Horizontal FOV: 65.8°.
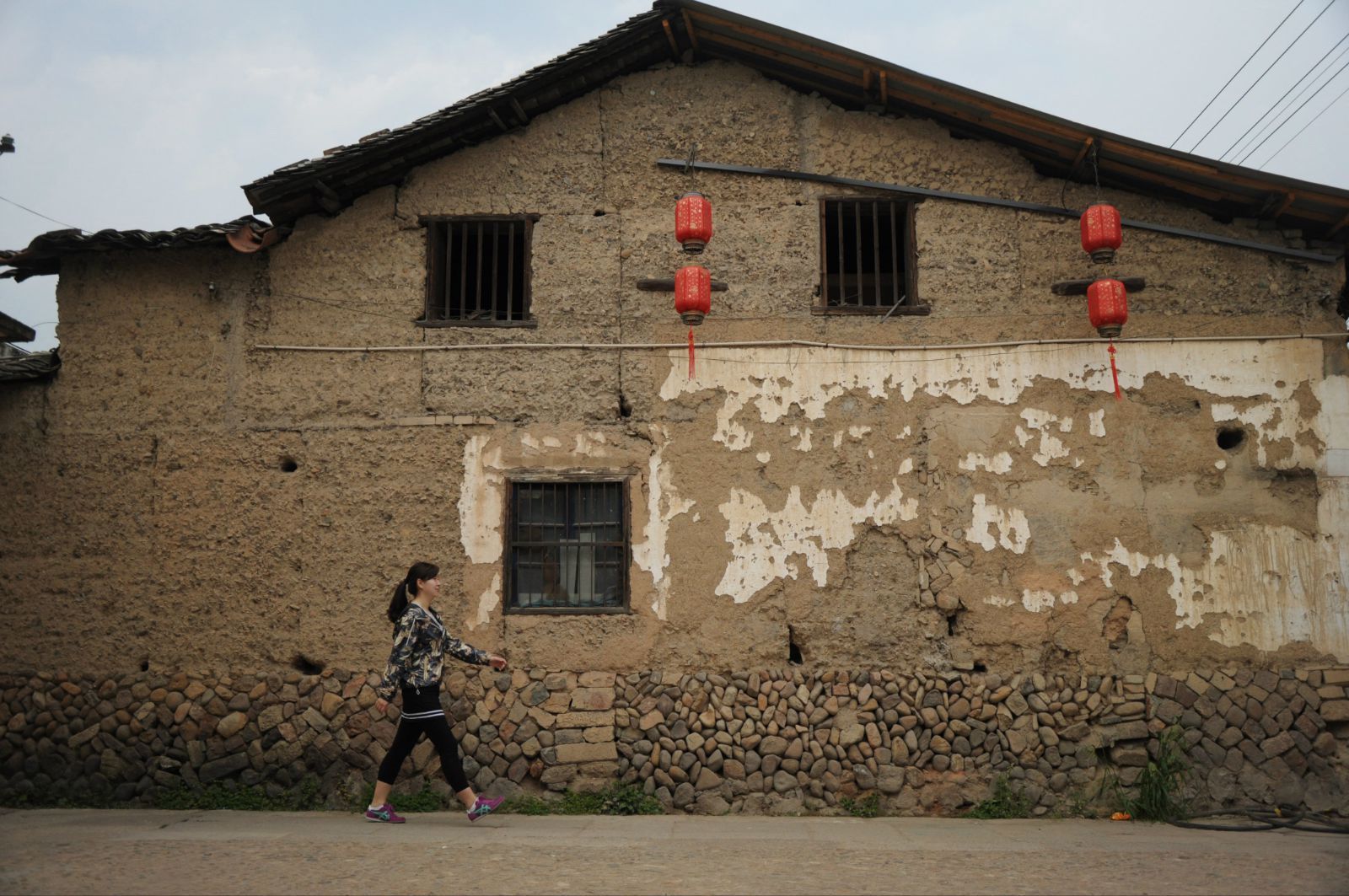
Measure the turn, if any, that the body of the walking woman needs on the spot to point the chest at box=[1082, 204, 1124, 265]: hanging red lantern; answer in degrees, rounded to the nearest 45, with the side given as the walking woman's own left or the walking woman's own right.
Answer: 0° — they already face it

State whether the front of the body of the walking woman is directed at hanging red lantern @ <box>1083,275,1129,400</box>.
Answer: yes

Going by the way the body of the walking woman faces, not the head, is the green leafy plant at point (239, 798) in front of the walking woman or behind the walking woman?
behind

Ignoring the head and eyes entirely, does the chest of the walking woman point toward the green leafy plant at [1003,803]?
yes

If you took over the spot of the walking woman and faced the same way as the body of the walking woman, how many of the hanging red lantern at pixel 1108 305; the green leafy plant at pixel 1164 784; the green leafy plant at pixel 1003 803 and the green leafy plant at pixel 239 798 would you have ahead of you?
3

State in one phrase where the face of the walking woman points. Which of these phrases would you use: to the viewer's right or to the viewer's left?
to the viewer's right

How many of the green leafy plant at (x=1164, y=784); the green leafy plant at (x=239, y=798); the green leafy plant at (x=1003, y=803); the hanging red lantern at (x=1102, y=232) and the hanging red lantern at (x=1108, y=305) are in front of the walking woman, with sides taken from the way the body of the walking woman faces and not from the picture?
4

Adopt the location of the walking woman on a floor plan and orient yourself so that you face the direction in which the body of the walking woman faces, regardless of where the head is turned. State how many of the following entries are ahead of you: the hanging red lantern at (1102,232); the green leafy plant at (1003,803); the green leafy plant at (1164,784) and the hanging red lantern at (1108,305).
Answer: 4

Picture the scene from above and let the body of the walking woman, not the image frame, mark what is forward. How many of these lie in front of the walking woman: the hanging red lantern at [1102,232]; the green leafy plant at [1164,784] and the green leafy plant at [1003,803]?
3

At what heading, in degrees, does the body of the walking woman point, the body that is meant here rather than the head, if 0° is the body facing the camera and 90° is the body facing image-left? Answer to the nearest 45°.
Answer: approximately 270°
